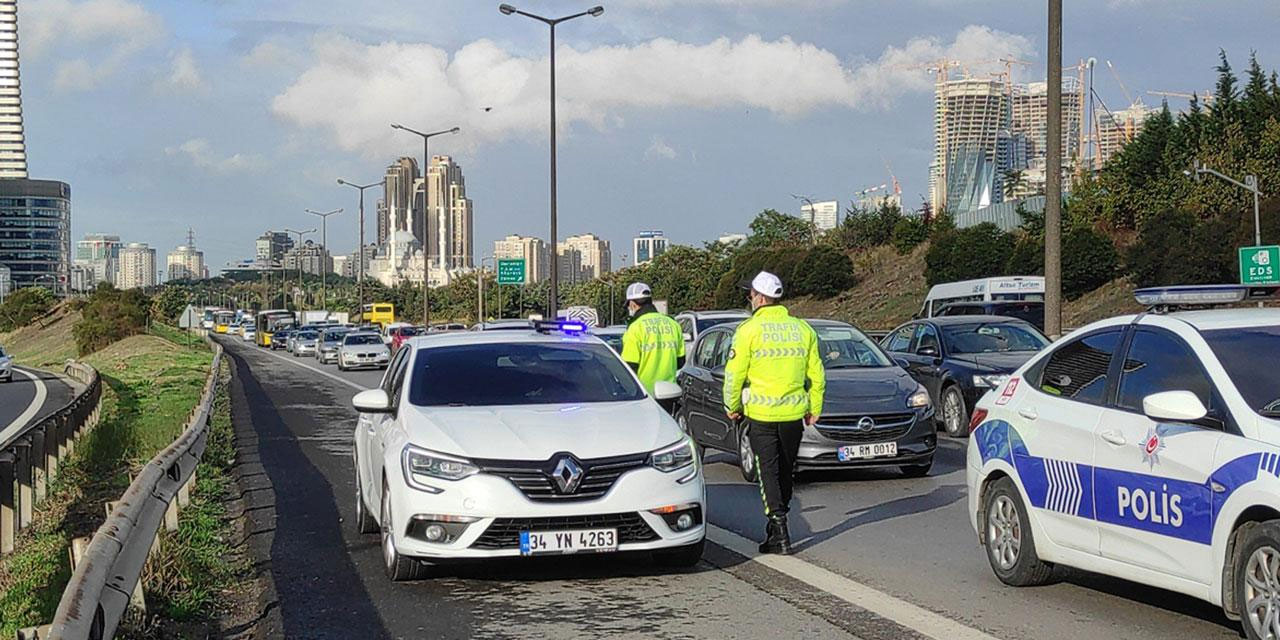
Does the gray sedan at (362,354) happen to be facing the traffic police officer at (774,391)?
yes

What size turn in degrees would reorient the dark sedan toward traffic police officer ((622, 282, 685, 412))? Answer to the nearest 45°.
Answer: approximately 90° to its right

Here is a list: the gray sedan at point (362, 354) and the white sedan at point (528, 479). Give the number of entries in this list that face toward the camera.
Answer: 2

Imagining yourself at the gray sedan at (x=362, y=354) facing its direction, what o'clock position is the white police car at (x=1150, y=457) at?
The white police car is roughly at 12 o'clock from the gray sedan.

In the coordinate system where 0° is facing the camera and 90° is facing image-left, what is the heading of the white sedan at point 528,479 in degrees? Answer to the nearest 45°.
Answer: approximately 0°

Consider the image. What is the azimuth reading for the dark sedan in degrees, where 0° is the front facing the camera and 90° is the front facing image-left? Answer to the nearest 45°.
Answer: approximately 315°

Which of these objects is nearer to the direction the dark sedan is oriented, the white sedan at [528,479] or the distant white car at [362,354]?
the white sedan

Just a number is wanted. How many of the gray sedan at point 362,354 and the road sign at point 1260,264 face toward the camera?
2
